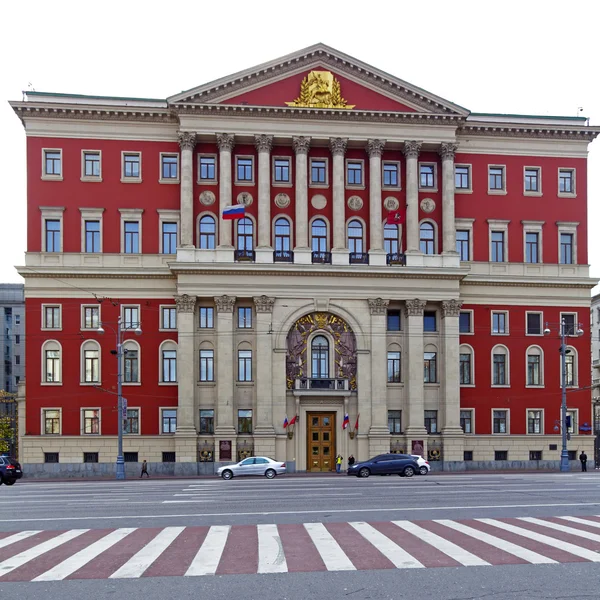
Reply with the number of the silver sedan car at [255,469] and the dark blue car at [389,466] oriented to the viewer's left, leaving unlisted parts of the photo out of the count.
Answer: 2

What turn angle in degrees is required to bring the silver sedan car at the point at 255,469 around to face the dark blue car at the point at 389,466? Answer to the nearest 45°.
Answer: approximately 180°

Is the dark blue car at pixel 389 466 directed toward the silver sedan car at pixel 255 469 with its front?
yes

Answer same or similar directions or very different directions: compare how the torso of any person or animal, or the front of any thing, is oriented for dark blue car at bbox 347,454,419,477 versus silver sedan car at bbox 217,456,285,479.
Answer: same or similar directions

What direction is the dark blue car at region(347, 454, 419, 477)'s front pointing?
to the viewer's left

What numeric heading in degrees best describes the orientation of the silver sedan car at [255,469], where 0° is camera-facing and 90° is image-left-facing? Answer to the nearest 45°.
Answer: approximately 90°
